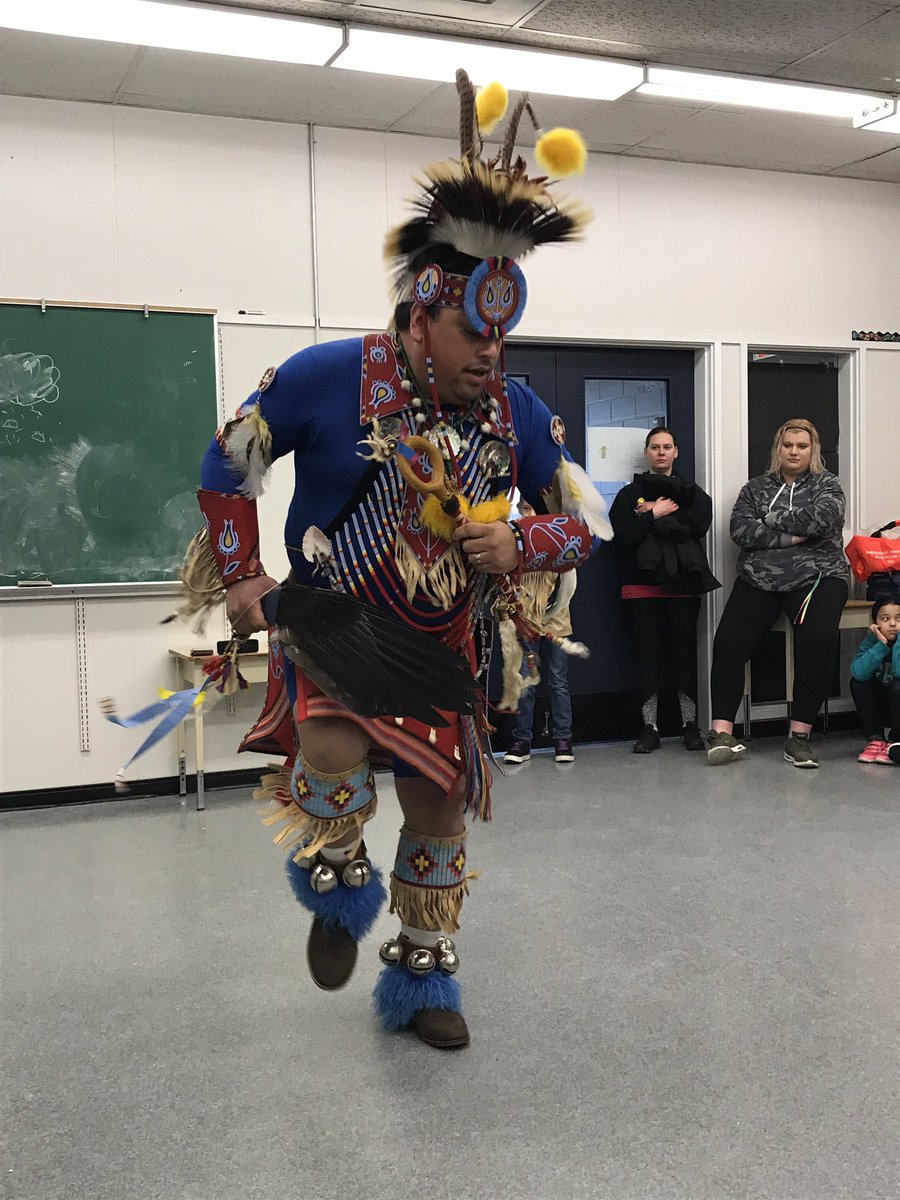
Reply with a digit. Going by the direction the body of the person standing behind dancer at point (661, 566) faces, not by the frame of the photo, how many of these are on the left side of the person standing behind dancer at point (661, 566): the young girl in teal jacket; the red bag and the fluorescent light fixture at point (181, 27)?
2

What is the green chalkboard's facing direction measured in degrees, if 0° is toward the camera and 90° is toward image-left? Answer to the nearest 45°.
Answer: approximately 0°

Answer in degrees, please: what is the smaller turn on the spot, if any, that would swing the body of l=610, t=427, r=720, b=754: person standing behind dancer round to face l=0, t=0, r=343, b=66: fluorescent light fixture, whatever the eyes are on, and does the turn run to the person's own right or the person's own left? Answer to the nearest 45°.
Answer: approximately 45° to the person's own right

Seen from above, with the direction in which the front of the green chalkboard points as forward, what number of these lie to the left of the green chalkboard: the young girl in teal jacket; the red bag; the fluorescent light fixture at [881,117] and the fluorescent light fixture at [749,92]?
4
